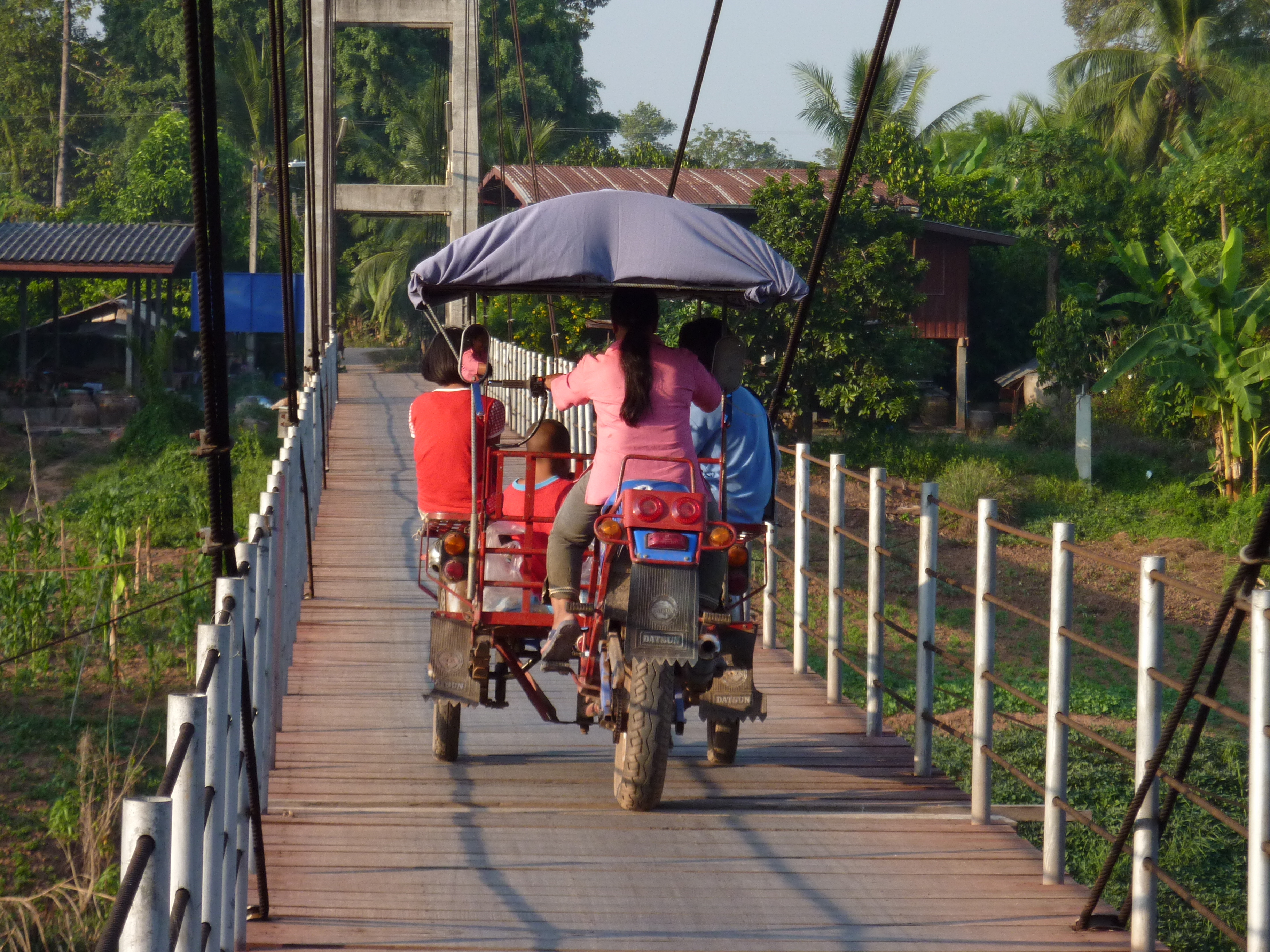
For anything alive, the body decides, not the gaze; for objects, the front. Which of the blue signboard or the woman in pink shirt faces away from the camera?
the woman in pink shirt

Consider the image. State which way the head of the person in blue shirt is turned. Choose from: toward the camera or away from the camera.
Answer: away from the camera

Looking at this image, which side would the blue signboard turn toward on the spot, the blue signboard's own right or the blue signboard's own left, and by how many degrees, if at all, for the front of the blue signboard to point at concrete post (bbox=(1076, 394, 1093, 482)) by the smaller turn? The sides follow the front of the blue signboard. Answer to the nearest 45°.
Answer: approximately 45° to the blue signboard's own left

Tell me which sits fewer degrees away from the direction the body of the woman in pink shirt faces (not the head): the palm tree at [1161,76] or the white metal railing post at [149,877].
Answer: the palm tree

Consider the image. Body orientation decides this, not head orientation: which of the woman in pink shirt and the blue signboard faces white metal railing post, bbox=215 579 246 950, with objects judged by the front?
the blue signboard

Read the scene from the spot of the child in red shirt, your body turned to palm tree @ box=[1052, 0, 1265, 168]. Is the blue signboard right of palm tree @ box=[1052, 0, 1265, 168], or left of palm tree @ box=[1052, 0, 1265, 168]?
left

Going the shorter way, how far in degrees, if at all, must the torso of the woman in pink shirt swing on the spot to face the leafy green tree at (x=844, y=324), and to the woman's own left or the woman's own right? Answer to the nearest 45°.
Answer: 0° — they already face it

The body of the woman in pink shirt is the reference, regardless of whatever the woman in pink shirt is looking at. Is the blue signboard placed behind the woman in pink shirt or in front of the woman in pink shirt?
in front

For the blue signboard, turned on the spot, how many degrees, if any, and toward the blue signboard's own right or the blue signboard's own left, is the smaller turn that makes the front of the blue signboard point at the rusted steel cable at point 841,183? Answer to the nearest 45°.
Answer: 0° — it already faces it

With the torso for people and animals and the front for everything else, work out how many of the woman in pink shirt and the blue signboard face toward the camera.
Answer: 1

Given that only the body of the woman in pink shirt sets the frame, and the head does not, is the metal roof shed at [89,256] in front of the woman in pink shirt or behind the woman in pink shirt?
in front

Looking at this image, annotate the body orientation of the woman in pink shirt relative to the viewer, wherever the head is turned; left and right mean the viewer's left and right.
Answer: facing away from the viewer

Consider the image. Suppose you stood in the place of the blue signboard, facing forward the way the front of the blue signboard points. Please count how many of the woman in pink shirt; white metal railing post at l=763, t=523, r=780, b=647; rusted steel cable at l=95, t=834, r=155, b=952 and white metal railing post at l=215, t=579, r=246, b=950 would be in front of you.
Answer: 4

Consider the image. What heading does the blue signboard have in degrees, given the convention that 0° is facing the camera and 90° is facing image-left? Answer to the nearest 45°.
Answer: approximately 0°

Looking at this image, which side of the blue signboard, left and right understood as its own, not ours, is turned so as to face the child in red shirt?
front

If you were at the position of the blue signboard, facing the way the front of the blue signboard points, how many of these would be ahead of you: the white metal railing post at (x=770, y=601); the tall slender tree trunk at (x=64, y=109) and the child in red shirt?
2
